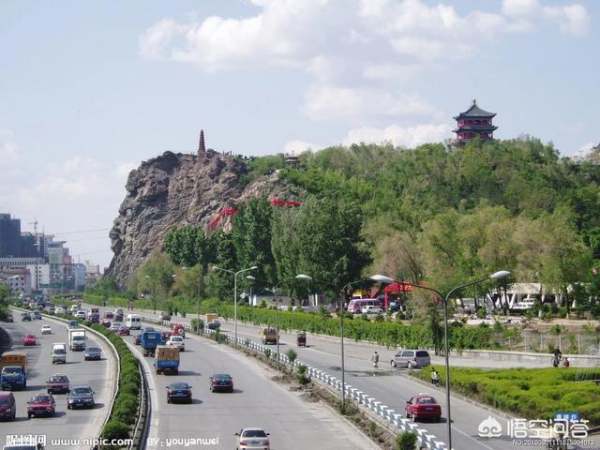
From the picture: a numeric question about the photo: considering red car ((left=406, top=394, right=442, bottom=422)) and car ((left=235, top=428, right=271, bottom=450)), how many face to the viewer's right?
0

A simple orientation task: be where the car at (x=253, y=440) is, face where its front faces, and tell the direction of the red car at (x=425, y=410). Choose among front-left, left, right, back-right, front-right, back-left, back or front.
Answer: front-right

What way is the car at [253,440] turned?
away from the camera

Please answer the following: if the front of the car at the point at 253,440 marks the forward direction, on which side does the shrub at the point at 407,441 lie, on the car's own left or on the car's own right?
on the car's own right

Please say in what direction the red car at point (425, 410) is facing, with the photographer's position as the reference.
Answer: facing away from the viewer and to the left of the viewer

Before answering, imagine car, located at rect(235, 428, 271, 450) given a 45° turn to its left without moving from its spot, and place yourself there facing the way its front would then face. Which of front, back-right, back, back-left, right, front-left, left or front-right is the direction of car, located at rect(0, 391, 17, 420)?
front
